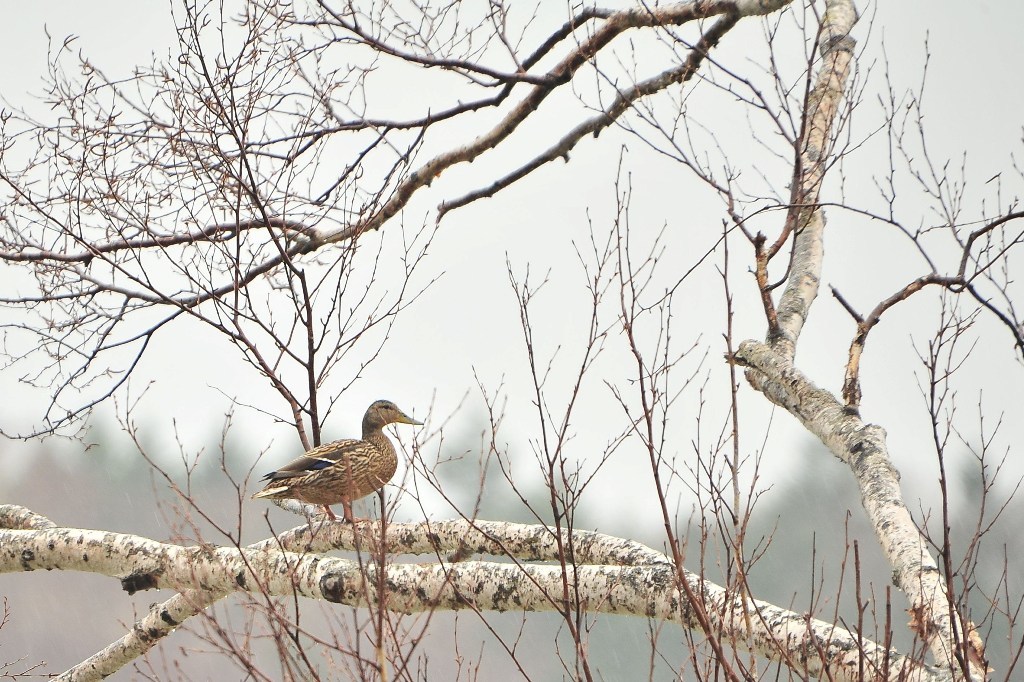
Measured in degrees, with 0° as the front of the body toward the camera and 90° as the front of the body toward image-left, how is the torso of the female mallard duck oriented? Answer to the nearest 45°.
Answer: approximately 270°
